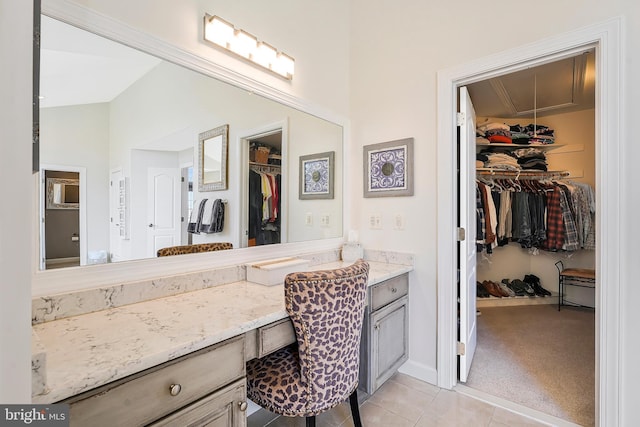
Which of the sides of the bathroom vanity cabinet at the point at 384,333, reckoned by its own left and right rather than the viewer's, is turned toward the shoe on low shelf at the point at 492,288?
left

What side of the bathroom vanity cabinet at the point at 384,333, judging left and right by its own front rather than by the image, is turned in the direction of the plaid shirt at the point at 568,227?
left

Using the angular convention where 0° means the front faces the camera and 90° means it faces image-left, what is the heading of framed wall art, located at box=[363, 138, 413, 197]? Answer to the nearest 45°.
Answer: approximately 45°

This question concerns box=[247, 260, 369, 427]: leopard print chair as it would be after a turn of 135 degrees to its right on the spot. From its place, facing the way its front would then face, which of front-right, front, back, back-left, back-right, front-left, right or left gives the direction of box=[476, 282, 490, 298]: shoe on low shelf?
front-left

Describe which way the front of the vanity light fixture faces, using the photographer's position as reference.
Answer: facing the viewer and to the right of the viewer

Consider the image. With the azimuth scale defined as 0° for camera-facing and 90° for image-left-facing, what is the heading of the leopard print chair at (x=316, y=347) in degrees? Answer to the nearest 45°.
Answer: approximately 135°

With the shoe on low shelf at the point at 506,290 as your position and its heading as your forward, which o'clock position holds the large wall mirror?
The large wall mirror is roughly at 2 o'clock from the shoe on low shelf.

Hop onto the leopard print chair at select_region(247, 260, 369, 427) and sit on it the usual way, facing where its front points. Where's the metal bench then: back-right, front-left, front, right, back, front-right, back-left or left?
right

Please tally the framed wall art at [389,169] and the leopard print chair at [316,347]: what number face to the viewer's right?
0
